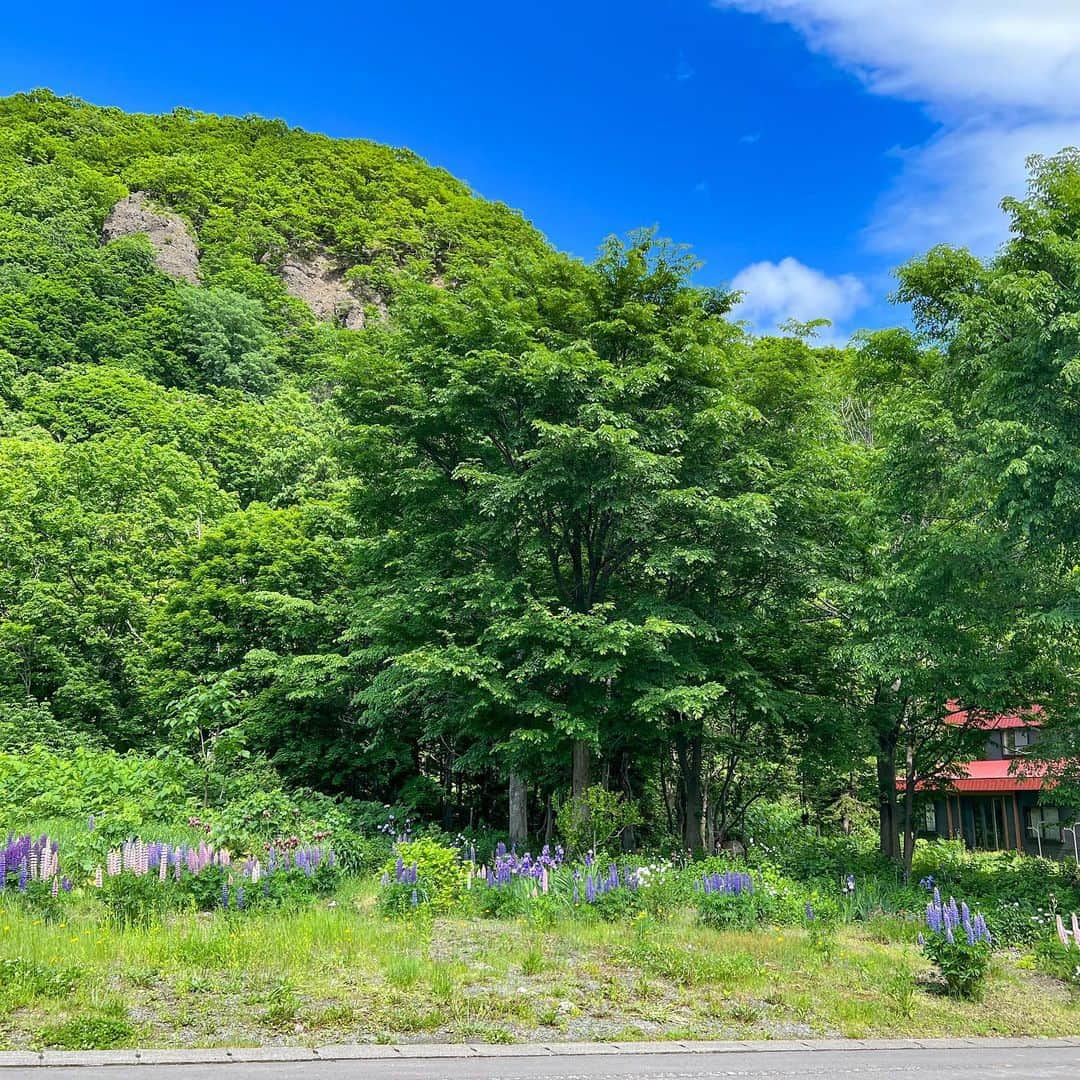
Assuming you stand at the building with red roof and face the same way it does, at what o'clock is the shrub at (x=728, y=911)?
The shrub is roughly at 12 o'clock from the building with red roof.

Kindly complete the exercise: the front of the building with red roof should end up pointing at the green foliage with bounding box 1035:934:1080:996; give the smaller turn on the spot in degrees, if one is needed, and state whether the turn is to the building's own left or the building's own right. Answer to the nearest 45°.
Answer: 0° — it already faces it

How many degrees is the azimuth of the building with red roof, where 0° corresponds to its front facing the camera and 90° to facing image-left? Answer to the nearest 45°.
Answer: approximately 0°

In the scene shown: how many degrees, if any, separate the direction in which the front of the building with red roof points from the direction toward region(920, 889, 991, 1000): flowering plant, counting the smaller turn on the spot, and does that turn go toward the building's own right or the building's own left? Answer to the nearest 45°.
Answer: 0° — it already faces it
